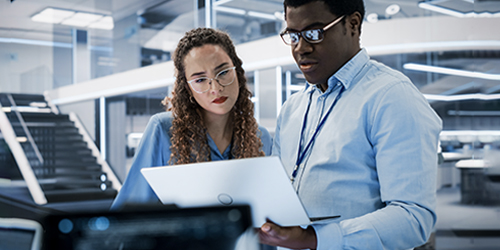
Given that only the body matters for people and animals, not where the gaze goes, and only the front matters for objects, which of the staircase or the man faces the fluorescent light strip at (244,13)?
the staircase

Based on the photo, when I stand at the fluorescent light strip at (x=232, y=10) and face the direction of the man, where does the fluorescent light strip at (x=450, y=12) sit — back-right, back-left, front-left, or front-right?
front-left

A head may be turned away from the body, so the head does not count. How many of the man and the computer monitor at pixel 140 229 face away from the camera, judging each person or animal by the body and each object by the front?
0

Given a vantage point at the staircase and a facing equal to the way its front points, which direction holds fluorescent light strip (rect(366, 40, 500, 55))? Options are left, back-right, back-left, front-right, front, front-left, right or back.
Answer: front

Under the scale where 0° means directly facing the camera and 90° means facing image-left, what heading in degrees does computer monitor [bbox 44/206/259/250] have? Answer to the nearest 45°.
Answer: approximately 0°

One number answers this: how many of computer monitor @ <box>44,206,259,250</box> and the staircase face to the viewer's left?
0

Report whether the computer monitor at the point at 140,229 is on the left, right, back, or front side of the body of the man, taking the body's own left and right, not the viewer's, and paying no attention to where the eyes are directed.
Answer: front

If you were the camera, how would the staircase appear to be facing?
facing the viewer and to the right of the viewer

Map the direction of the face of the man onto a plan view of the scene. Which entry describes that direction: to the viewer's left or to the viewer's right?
to the viewer's left

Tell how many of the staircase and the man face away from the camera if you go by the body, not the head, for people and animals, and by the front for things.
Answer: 0

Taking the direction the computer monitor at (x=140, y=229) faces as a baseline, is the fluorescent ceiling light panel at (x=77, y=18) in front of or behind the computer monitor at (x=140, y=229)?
behind

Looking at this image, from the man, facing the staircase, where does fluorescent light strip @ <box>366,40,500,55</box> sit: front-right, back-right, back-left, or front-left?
front-right

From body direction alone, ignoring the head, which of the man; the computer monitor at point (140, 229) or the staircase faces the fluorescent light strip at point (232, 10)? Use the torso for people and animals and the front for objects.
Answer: the staircase

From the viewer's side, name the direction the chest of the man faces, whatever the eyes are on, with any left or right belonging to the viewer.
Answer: facing the viewer and to the left of the viewer
